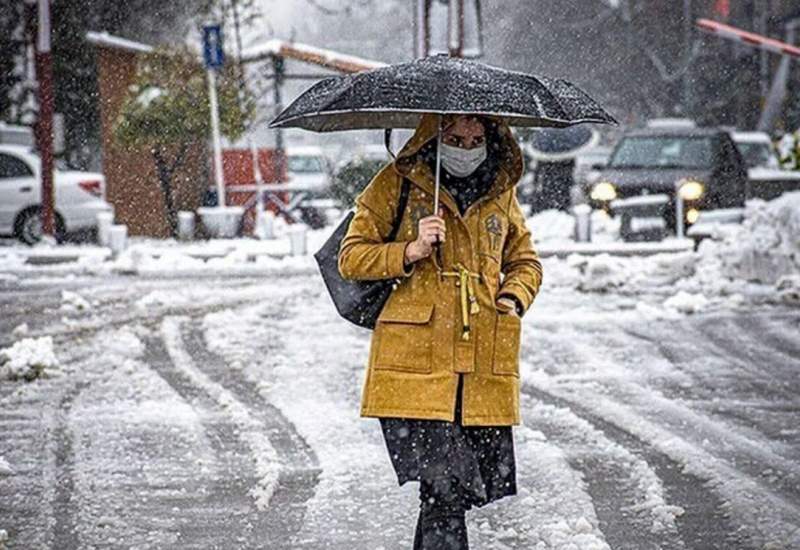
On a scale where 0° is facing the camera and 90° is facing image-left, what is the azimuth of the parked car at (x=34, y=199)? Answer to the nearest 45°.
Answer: approximately 90°

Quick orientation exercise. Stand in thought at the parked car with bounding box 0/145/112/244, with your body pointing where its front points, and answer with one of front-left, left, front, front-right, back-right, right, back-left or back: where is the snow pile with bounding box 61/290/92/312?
left

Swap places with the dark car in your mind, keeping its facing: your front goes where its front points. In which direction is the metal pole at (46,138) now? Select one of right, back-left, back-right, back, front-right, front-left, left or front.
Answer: front-right
